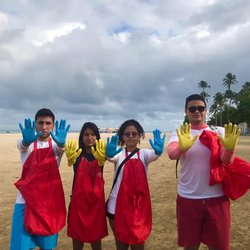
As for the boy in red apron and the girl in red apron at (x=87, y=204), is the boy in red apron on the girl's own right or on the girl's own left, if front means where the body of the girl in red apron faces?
on the girl's own right

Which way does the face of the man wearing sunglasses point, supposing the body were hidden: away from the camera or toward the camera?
toward the camera

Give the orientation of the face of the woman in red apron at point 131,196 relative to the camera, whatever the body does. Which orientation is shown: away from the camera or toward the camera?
toward the camera

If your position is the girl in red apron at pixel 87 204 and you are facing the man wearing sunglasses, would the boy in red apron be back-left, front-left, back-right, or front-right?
back-right

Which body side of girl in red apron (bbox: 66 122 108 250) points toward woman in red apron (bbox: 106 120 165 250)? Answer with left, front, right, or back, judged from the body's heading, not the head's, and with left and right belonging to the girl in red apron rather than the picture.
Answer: left

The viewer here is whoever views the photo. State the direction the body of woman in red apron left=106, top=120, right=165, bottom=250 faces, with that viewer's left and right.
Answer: facing the viewer

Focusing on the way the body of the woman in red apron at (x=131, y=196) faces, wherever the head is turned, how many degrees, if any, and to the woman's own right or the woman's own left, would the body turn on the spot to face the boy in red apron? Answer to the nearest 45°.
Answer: approximately 90° to the woman's own right

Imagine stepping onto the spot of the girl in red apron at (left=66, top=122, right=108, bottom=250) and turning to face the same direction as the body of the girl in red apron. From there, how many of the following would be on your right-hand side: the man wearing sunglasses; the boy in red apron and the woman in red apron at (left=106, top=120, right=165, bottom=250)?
1

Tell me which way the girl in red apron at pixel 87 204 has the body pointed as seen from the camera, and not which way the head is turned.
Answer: toward the camera

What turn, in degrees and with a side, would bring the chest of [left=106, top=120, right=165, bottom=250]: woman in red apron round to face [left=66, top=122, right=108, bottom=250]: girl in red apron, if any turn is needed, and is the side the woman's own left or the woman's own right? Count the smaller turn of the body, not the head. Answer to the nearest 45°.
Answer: approximately 90° to the woman's own right

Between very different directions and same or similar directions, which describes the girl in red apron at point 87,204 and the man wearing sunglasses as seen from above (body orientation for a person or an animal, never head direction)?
same or similar directions

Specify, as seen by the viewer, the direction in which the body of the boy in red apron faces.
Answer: toward the camera
